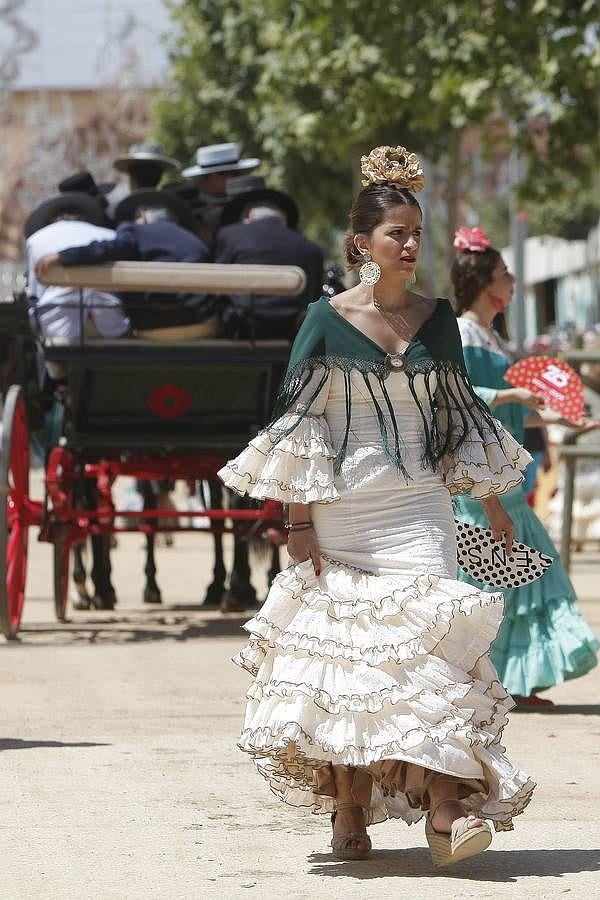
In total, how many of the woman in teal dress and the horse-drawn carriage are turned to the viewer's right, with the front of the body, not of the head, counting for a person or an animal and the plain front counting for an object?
1

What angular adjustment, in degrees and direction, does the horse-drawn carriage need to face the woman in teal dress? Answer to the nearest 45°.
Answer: approximately 135° to its right

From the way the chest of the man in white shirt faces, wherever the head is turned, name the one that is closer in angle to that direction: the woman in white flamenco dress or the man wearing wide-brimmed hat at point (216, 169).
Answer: the man wearing wide-brimmed hat

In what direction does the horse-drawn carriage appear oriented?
away from the camera

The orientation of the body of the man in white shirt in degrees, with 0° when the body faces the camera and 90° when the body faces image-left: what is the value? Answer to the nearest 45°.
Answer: approximately 180°

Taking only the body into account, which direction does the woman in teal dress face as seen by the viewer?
to the viewer's right

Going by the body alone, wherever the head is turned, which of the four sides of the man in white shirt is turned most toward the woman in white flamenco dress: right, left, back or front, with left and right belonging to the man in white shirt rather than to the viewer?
back
